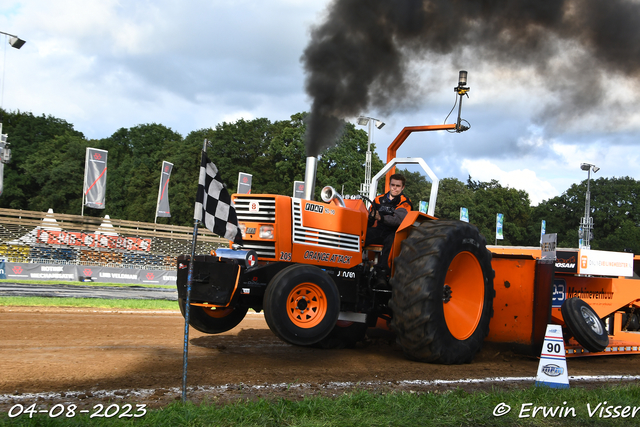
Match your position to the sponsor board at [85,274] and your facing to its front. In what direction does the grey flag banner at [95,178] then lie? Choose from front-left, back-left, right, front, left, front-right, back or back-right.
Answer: back

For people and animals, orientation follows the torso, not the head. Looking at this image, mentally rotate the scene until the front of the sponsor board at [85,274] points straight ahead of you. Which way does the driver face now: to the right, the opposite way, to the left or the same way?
to the right

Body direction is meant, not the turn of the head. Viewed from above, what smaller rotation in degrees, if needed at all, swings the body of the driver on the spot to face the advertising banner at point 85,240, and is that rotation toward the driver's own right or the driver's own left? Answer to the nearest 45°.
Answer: approximately 90° to the driver's own right

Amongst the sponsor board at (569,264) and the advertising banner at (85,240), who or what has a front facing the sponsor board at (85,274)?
the advertising banner

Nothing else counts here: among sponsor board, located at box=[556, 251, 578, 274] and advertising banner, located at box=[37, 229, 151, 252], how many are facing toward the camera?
2

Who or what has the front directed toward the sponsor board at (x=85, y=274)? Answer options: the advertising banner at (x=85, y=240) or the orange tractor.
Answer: the advertising banner

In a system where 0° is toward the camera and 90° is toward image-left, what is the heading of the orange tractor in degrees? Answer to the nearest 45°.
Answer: approximately 45°

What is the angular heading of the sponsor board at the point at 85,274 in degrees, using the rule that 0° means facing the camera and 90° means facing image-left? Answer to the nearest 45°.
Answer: approximately 0°

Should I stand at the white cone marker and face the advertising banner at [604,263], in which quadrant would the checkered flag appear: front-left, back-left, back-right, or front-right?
back-left
